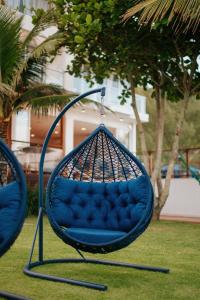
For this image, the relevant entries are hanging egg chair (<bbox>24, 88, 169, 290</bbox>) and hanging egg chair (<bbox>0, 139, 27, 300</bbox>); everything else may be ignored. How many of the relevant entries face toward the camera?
2

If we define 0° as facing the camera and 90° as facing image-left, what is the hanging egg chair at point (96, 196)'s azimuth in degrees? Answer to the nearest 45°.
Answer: approximately 0°

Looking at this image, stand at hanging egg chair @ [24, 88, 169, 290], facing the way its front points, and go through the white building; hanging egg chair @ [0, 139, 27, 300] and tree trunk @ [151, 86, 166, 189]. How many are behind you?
2

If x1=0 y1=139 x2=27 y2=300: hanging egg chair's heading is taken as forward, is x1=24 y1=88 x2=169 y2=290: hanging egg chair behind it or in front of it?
behind

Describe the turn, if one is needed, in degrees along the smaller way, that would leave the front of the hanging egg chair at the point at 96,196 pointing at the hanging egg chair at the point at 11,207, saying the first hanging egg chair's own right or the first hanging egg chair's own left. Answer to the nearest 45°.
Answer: approximately 45° to the first hanging egg chair's own right

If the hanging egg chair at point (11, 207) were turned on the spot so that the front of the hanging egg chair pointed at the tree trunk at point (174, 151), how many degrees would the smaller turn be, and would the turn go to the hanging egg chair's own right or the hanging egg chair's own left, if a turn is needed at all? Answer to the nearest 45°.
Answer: approximately 135° to the hanging egg chair's own left

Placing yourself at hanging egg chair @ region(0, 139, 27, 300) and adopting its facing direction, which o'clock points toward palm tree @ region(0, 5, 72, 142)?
The palm tree is roughly at 6 o'clock from the hanging egg chair.

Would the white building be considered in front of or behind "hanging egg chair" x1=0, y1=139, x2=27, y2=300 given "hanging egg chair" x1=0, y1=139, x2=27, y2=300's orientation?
behind

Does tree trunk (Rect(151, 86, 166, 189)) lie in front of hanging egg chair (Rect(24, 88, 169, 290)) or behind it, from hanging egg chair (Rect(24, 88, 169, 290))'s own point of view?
behind

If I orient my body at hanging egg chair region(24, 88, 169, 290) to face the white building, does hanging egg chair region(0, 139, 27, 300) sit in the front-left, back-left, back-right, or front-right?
back-left

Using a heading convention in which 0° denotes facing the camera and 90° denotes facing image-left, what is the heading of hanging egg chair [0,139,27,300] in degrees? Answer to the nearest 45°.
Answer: approximately 0°

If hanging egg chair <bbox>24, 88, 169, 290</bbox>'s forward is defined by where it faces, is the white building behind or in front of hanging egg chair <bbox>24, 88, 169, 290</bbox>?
behind

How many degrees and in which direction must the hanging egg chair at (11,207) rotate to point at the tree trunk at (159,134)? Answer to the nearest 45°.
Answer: approximately 135° to its left
